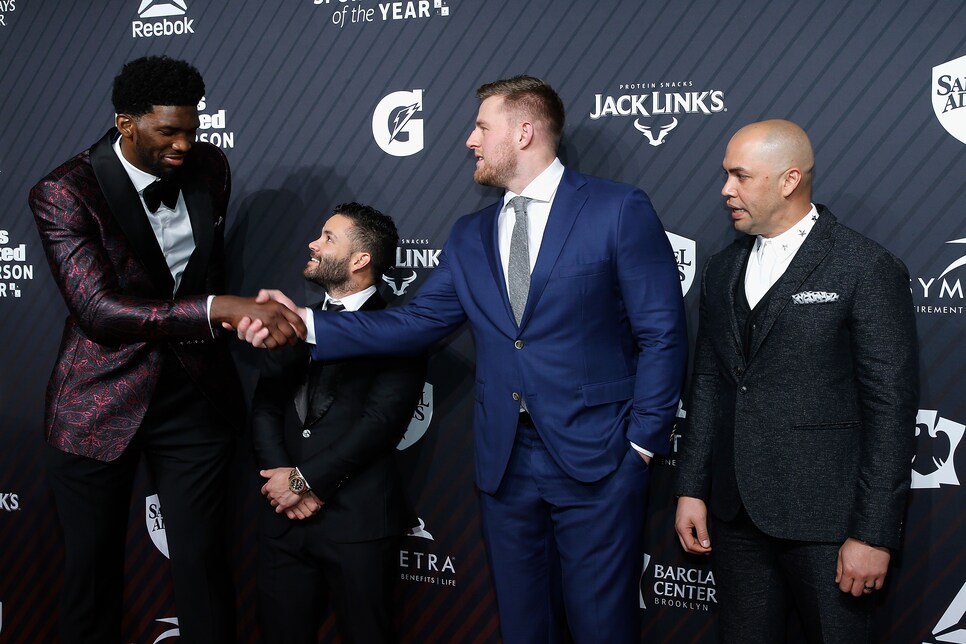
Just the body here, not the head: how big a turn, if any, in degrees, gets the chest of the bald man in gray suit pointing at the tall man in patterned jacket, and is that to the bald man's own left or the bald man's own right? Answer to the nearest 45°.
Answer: approximately 45° to the bald man's own right

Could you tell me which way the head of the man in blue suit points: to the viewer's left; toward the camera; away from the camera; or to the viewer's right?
to the viewer's left

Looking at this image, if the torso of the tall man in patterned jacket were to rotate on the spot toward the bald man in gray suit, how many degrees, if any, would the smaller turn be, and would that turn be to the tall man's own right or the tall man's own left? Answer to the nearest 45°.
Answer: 0° — they already face them

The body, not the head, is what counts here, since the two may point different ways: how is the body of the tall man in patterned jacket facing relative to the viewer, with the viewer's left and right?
facing the viewer and to the right of the viewer

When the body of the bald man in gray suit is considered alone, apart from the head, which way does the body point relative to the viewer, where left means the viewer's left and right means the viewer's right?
facing the viewer and to the left of the viewer

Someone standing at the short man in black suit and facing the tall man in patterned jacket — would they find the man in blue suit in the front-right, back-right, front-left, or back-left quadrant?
back-left

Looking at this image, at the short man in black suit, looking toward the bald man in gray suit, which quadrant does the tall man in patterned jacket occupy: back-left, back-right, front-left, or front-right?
back-right
